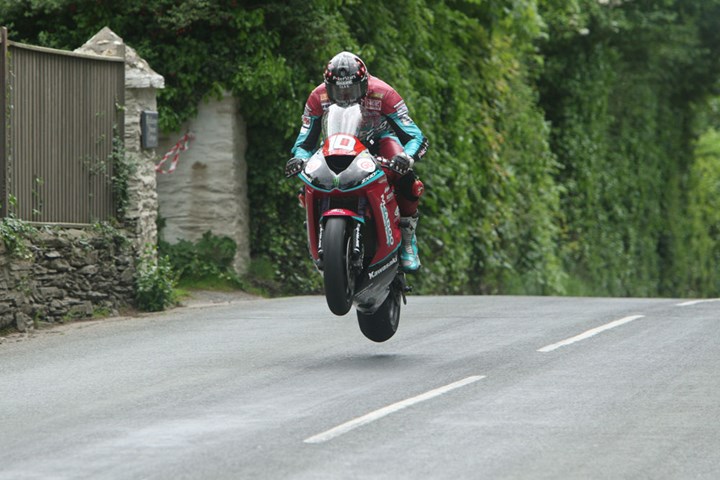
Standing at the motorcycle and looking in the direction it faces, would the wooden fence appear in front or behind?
behind

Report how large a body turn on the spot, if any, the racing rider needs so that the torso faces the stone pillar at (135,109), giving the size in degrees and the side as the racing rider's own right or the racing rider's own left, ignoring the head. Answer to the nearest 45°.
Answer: approximately 135° to the racing rider's own right

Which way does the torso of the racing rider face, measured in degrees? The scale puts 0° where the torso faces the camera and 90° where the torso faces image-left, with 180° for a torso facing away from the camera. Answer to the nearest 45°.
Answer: approximately 0°

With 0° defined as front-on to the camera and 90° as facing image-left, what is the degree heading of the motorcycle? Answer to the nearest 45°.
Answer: approximately 0°

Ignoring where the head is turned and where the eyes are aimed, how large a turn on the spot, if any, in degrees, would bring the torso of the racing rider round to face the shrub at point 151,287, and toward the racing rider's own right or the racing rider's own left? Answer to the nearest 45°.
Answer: approximately 135° to the racing rider's own right

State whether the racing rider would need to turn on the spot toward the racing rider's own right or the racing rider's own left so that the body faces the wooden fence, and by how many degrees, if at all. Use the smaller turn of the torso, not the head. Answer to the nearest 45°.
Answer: approximately 135° to the racing rider's own right

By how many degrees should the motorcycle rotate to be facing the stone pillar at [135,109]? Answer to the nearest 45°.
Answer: approximately 135° to its right

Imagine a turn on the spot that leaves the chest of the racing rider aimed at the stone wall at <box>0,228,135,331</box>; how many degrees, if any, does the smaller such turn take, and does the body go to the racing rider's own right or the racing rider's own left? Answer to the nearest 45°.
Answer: approximately 135° to the racing rider's own right

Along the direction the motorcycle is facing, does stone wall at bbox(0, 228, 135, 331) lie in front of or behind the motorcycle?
behind
